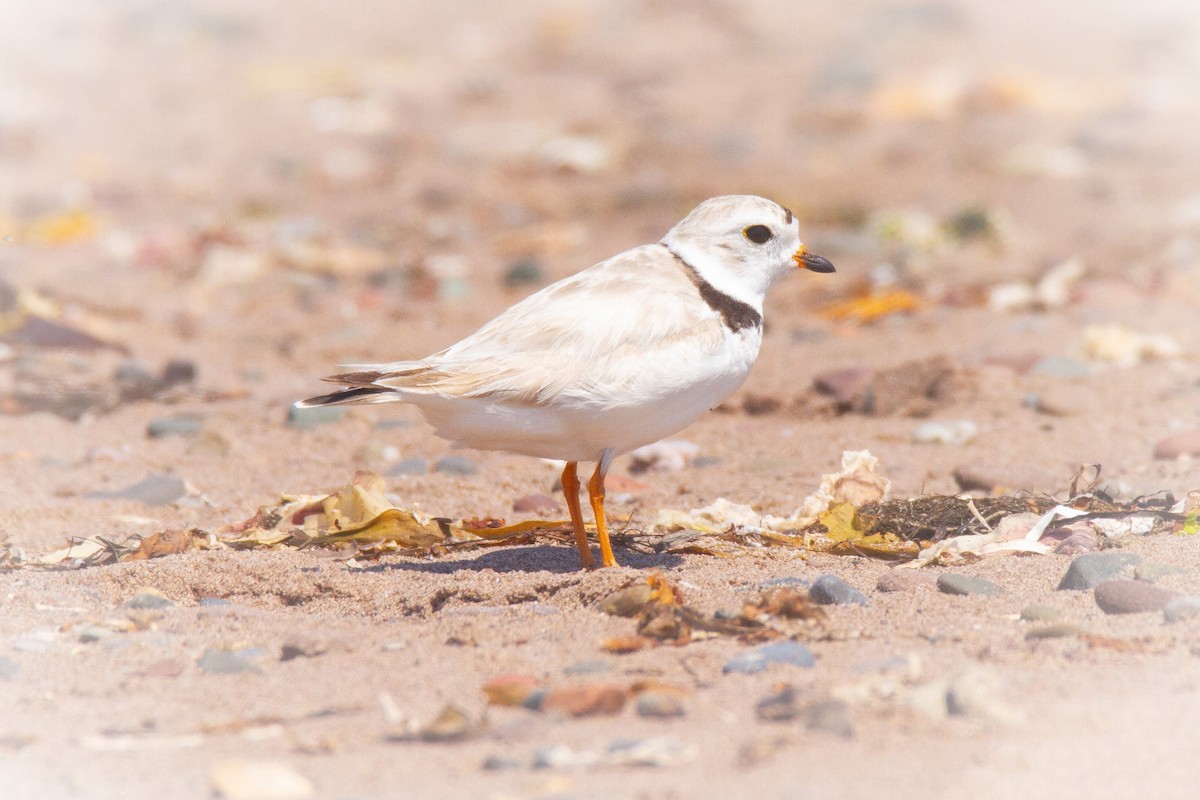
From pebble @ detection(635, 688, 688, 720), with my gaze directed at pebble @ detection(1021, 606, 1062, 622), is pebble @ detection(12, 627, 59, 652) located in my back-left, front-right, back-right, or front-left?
back-left

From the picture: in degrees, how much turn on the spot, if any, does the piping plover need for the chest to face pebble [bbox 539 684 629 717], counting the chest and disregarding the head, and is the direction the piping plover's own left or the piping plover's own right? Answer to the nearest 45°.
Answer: approximately 90° to the piping plover's own right

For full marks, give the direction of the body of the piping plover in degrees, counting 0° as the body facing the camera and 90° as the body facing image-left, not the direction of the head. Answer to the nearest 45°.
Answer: approximately 270°

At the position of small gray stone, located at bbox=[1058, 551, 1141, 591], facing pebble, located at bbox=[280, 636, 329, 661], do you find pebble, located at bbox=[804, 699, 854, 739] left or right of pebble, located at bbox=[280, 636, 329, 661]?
left

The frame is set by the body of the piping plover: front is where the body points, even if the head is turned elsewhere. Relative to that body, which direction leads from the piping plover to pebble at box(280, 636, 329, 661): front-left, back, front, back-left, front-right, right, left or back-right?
back-right

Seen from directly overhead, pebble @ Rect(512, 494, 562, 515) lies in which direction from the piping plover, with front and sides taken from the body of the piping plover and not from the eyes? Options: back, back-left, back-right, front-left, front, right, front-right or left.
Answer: left

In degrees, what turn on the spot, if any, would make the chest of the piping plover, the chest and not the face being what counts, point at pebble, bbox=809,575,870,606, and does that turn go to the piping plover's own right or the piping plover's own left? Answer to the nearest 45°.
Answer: approximately 45° to the piping plover's own right

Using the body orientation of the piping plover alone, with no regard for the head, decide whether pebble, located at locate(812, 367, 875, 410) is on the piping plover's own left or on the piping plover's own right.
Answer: on the piping plover's own left

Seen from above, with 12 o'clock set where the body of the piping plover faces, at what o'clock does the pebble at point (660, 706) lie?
The pebble is roughly at 3 o'clock from the piping plover.

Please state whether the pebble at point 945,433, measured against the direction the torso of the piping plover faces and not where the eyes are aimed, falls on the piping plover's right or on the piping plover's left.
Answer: on the piping plover's left
